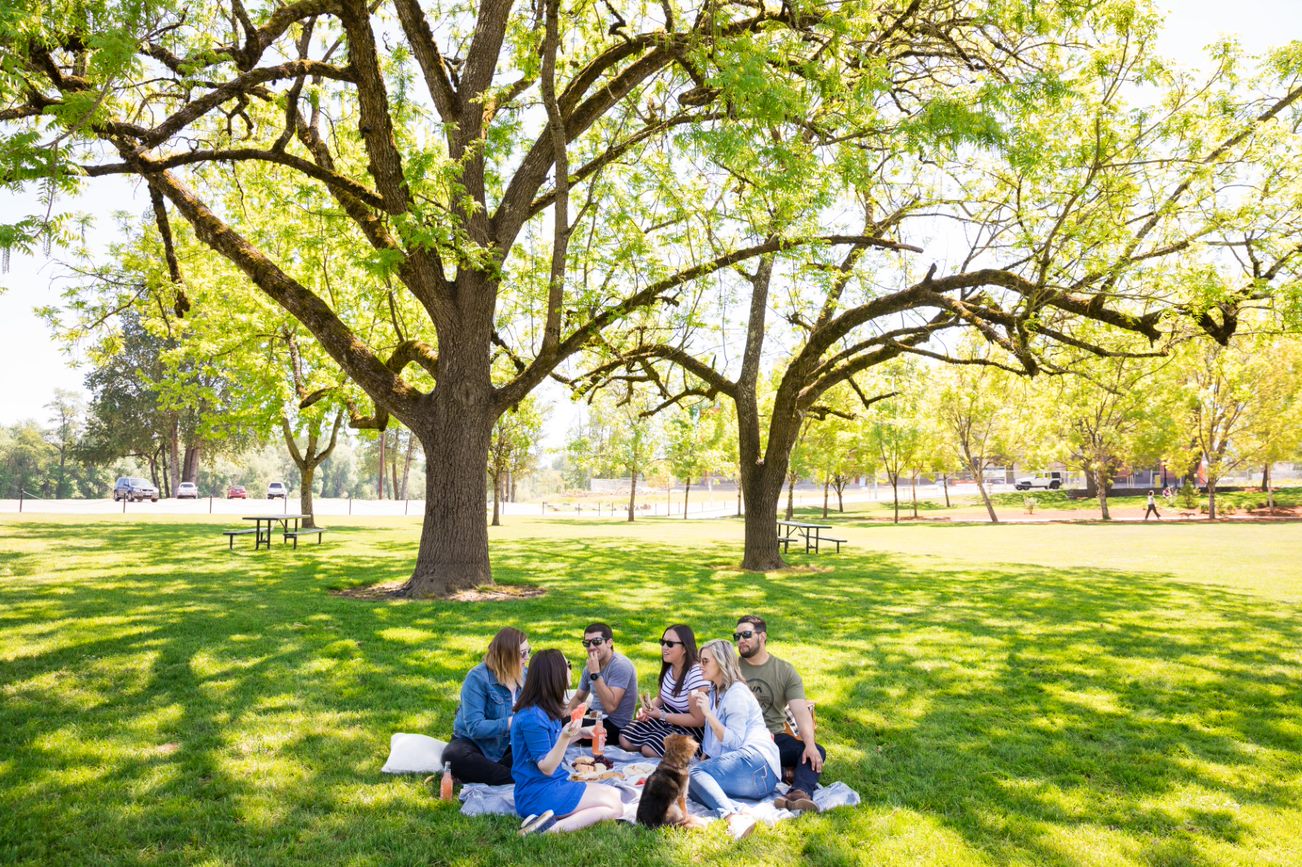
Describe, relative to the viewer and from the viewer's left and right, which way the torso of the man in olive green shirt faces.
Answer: facing the viewer and to the left of the viewer

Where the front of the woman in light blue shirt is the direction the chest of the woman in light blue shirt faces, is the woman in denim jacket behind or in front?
in front

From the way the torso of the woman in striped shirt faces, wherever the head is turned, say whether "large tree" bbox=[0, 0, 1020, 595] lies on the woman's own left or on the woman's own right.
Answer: on the woman's own right

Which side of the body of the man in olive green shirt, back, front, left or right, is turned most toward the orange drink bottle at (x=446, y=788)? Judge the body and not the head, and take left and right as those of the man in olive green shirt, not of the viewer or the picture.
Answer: front

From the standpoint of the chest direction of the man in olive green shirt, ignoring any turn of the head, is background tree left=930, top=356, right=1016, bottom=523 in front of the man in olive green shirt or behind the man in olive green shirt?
behind

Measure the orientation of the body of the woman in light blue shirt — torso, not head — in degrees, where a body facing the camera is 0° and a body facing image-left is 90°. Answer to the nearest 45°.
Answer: approximately 90°

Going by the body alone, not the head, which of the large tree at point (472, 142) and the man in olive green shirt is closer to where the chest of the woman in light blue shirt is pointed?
the large tree

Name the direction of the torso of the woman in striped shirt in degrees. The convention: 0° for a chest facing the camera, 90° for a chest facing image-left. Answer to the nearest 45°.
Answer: approximately 45°

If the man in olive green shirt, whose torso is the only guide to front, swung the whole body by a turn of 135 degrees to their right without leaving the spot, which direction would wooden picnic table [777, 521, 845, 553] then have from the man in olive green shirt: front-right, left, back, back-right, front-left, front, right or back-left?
front

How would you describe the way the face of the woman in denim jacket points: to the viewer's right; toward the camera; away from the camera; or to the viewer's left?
to the viewer's right

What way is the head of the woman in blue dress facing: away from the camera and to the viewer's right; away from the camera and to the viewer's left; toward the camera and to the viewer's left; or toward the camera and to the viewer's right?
away from the camera and to the viewer's right

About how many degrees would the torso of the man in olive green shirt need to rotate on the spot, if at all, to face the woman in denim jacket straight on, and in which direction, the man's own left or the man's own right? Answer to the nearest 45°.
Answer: approximately 45° to the man's own right

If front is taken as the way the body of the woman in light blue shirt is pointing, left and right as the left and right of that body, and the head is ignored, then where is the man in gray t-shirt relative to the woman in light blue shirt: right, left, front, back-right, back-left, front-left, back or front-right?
front-right

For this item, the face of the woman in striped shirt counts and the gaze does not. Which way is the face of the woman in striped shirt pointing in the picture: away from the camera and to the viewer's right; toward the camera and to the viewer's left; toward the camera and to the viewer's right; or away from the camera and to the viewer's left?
toward the camera and to the viewer's left

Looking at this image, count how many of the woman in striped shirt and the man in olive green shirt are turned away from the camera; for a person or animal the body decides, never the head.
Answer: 0

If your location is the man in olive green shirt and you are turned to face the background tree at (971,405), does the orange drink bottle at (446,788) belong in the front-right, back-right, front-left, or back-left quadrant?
back-left

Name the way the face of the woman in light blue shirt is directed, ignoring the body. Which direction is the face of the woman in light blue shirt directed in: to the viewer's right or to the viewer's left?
to the viewer's left
